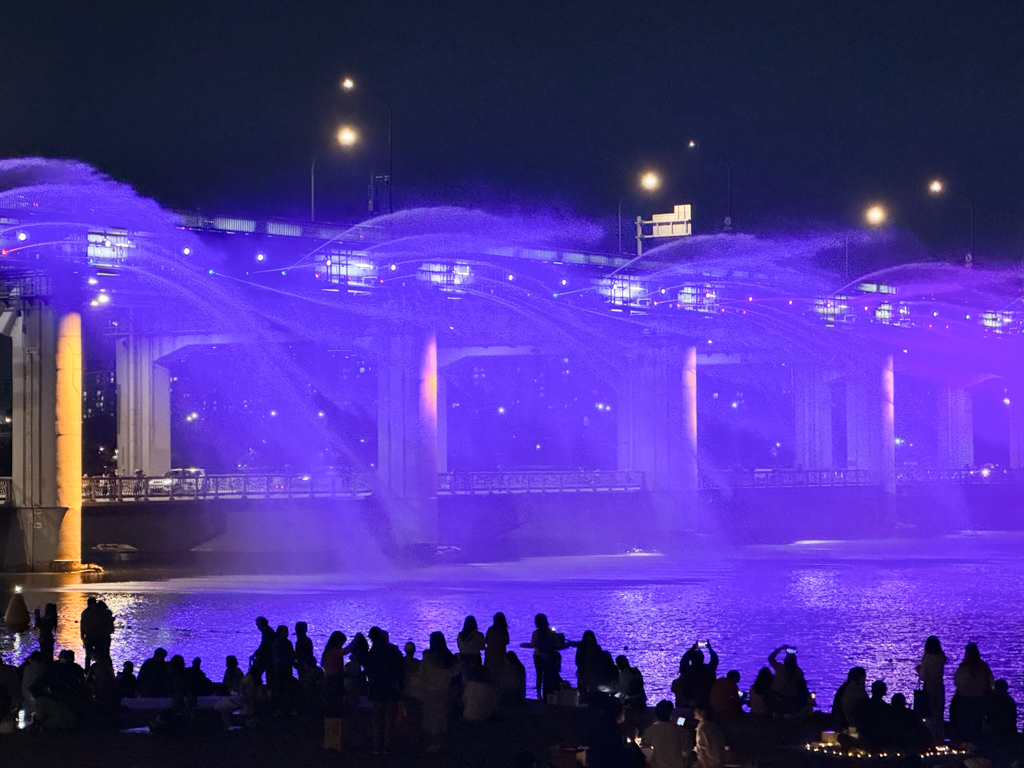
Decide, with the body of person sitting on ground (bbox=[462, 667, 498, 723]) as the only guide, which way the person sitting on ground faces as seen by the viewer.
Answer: away from the camera

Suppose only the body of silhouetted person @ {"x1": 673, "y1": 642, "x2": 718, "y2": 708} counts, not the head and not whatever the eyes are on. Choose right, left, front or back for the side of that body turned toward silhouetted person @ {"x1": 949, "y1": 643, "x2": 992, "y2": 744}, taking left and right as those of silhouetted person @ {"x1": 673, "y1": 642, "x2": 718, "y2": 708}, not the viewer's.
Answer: right

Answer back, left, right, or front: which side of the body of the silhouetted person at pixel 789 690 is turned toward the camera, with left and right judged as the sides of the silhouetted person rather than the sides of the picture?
back

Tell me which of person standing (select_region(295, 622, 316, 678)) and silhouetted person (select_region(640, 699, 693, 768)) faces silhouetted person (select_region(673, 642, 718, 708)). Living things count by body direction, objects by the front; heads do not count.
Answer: silhouetted person (select_region(640, 699, 693, 768))

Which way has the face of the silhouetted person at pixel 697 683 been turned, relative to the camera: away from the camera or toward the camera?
away from the camera

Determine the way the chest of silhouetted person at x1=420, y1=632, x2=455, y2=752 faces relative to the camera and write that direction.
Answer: away from the camera

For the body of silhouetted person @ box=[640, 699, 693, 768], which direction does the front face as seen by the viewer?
away from the camera

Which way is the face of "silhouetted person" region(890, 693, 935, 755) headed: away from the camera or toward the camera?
away from the camera

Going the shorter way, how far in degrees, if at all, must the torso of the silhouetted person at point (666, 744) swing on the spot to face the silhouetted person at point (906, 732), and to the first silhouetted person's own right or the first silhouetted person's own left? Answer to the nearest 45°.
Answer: approximately 45° to the first silhouetted person's own right

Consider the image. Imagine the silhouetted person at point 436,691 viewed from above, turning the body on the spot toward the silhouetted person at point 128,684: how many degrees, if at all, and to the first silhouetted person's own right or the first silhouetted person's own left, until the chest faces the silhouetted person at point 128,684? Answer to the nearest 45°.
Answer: approximately 45° to the first silhouetted person's own left

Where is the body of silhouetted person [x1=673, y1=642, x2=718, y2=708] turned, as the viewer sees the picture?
away from the camera

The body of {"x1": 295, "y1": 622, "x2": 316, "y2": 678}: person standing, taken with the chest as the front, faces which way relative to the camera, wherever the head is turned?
away from the camera

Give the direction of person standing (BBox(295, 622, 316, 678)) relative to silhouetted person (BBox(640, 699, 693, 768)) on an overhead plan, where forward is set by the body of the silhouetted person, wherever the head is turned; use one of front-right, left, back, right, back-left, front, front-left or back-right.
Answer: front-left

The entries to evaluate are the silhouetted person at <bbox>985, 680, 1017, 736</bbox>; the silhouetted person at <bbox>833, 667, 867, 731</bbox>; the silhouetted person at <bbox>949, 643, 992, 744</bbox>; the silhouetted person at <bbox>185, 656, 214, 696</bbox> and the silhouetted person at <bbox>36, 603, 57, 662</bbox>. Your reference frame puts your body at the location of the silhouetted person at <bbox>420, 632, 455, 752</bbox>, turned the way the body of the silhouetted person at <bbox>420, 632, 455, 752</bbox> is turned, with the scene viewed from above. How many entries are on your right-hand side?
3
